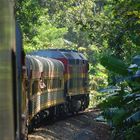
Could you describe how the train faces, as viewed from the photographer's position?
facing away from the viewer and to the right of the viewer
